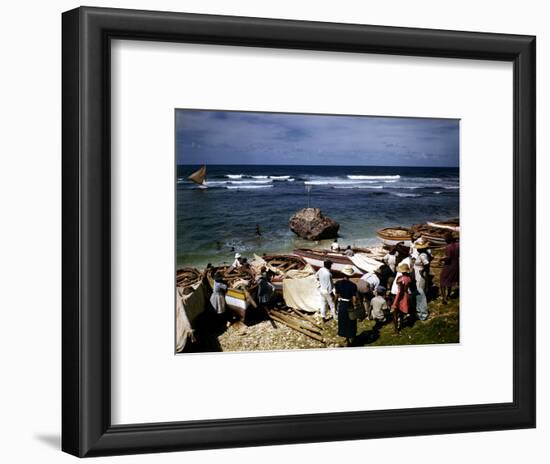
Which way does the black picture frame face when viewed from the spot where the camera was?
facing the viewer and to the right of the viewer
